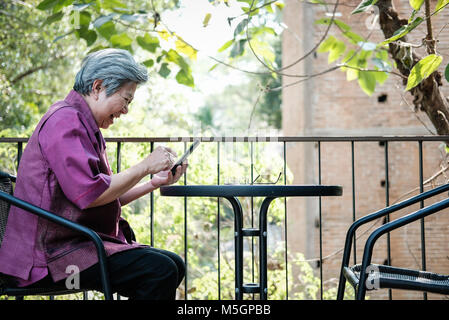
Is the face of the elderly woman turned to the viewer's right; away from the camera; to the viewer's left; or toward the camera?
to the viewer's right

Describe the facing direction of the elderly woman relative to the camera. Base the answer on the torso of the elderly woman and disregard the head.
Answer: to the viewer's right
